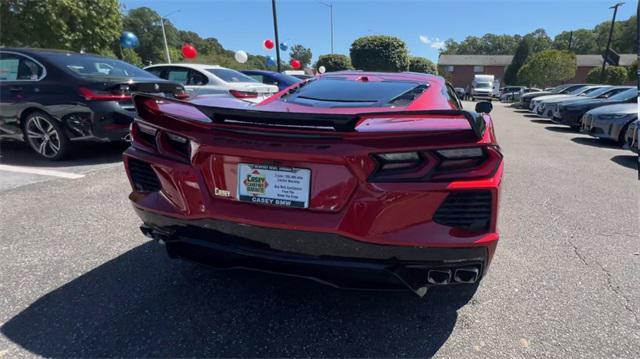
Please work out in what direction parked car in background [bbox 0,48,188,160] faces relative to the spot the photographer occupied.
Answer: facing away from the viewer and to the left of the viewer

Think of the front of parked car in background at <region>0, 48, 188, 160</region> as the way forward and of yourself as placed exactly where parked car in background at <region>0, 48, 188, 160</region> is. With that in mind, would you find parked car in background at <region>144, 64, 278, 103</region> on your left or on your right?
on your right

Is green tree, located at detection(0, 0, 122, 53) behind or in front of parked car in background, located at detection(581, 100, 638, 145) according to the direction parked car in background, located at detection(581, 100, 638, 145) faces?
in front

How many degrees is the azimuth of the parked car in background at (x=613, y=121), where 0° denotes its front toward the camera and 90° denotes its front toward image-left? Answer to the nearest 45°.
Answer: approximately 45°

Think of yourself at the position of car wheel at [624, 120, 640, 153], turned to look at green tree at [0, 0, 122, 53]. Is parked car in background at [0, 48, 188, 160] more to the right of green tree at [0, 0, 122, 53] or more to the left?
left

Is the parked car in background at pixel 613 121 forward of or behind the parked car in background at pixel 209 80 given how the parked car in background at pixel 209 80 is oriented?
behind

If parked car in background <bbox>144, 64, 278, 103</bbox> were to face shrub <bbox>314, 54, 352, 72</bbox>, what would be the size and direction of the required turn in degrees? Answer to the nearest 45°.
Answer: approximately 45° to its right

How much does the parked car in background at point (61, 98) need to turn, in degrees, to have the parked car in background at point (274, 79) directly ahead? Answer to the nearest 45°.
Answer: approximately 90° to its right

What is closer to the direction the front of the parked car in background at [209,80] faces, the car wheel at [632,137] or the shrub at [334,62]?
the shrub

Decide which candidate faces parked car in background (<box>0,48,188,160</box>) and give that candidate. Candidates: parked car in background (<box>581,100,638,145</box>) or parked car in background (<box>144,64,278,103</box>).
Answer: parked car in background (<box>581,100,638,145</box>)

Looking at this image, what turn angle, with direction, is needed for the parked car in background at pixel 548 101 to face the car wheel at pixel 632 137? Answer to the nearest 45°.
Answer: approximately 45° to its left

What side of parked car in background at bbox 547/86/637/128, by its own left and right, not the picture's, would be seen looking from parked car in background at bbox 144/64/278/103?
front

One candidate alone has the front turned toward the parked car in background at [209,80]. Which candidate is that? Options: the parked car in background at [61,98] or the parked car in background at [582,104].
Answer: the parked car in background at [582,104]

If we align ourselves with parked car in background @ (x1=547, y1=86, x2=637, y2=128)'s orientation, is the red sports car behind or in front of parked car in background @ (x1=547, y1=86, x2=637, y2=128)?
in front

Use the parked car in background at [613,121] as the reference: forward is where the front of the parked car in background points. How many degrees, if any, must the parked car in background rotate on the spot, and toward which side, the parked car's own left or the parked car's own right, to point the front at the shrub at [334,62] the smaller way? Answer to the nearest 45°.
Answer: approximately 90° to the parked car's own right

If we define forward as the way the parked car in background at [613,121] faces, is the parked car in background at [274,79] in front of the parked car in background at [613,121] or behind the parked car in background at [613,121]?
in front

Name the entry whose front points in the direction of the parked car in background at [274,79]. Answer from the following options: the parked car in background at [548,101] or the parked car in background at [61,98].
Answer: the parked car in background at [548,101]

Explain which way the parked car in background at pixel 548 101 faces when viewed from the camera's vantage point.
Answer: facing the viewer and to the left of the viewer

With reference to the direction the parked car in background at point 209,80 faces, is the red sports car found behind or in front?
behind

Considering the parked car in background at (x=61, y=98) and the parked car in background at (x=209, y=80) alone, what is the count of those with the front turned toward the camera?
0
